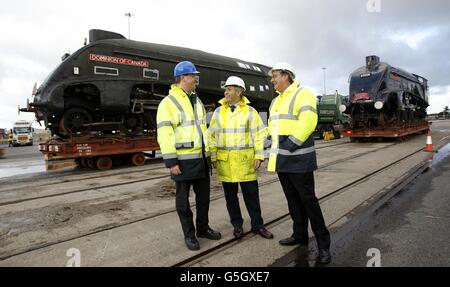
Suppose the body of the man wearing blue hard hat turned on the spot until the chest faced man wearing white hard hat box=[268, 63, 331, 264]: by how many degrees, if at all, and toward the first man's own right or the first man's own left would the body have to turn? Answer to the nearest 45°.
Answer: approximately 45° to the first man's own left

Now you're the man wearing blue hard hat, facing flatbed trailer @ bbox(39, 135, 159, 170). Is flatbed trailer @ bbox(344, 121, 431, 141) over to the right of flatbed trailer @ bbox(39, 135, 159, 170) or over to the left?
right

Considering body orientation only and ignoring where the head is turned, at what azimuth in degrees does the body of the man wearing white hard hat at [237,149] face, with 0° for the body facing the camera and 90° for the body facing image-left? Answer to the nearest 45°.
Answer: approximately 0°

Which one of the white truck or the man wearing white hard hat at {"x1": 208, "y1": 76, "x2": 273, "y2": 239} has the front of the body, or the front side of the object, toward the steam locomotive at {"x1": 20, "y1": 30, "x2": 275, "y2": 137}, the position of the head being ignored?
the white truck

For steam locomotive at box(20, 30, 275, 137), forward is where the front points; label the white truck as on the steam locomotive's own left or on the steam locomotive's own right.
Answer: on the steam locomotive's own right

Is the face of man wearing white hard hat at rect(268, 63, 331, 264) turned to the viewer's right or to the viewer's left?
to the viewer's left

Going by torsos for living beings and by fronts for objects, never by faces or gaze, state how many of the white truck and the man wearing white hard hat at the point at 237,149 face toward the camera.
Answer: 2

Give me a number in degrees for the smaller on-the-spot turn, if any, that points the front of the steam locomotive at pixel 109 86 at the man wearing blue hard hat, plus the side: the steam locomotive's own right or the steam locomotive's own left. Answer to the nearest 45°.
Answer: approximately 45° to the steam locomotive's own left

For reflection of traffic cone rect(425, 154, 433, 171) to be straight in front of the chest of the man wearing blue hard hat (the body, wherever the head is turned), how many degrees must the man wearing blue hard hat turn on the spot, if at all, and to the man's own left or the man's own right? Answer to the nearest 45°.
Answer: approximately 90° to the man's own left

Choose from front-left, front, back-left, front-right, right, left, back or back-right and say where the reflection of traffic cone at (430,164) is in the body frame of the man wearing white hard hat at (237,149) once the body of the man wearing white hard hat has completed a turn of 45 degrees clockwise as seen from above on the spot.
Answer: back
